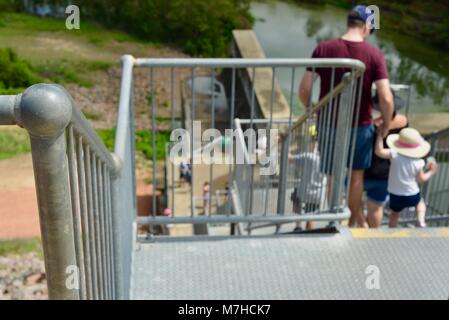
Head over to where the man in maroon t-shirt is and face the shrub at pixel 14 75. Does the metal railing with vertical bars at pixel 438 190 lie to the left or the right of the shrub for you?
right

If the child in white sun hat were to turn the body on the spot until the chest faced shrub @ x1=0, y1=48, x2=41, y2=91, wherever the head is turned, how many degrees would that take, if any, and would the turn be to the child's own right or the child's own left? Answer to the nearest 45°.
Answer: approximately 45° to the child's own left

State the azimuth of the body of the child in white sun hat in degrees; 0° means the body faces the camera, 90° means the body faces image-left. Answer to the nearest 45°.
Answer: approximately 180°

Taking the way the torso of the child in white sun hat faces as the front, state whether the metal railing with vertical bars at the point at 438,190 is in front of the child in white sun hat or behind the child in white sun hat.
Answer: in front
